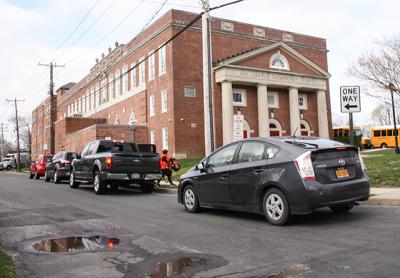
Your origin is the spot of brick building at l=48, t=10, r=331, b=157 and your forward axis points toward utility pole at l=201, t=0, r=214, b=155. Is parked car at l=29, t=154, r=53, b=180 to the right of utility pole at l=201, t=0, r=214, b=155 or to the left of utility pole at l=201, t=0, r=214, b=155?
right

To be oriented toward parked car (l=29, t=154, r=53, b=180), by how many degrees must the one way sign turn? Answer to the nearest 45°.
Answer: approximately 135° to its right

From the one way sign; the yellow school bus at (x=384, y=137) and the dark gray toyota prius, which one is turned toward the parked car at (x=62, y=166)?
the dark gray toyota prius

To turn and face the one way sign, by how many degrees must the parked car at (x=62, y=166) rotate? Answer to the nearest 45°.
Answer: approximately 180°

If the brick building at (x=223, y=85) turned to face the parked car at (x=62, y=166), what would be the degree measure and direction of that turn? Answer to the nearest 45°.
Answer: approximately 90° to its right

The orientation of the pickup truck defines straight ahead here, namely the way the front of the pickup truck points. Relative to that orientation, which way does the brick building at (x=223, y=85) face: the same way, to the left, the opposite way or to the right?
the opposite way

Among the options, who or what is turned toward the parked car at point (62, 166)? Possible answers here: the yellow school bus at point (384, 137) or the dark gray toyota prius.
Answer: the dark gray toyota prius

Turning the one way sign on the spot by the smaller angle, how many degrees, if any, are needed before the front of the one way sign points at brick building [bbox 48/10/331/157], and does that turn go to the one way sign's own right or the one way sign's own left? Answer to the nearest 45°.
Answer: approximately 135° to the one way sign's own right

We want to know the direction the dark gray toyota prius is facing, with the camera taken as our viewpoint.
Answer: facing away from the viewer and to the left of the viewer

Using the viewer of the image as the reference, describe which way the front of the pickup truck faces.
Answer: facing away from the viewer and to the left of the viewer

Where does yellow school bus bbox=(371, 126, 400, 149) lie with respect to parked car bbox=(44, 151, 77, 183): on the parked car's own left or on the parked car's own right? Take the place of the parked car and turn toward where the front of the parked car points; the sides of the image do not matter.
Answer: on the parked car's own right

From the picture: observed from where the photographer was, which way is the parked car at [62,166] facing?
facing away from the viewer and to the left of the viewer

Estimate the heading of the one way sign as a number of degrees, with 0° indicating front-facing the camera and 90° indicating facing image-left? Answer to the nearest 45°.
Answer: approximately 0°
